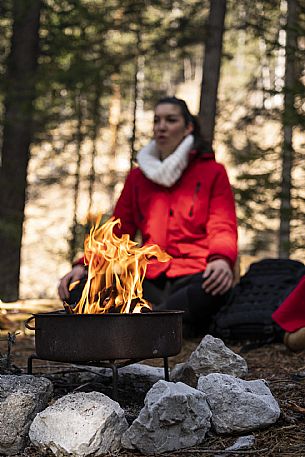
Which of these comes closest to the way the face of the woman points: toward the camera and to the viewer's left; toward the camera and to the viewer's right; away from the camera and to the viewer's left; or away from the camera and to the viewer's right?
toward the camera and to the viewer's left

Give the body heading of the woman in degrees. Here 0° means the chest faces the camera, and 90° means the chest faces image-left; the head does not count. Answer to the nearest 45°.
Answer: approximately 45°

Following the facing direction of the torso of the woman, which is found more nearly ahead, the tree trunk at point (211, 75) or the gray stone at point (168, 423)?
the gray stone

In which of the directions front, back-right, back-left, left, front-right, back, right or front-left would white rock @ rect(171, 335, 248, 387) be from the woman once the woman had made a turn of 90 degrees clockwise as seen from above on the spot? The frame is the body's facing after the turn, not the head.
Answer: back-left
